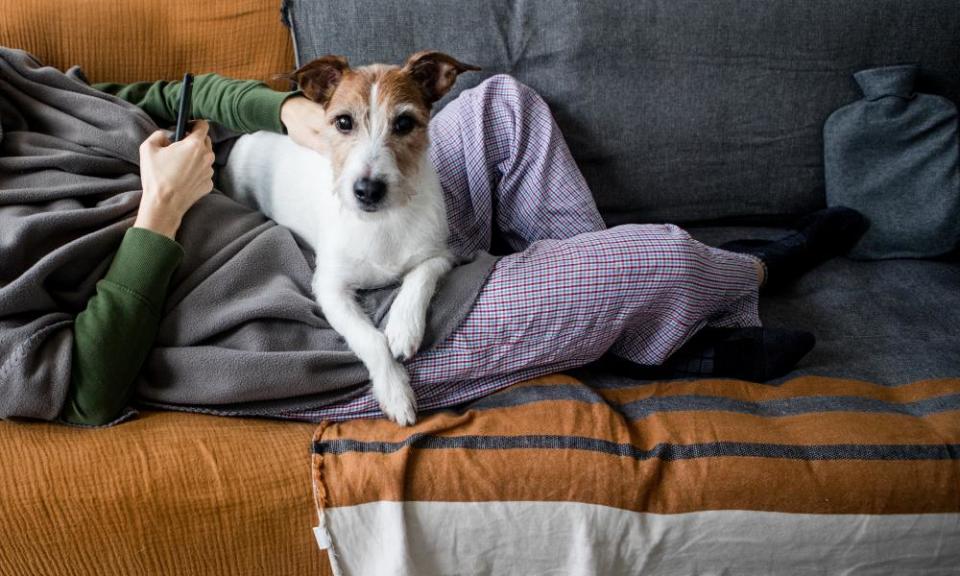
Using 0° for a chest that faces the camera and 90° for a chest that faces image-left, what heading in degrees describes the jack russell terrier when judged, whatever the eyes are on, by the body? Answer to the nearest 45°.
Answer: approximately 315°

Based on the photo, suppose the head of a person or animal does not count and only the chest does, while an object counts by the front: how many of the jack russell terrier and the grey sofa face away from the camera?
0

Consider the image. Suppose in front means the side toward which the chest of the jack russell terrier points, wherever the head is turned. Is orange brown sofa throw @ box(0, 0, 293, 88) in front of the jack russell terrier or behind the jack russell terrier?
behind
